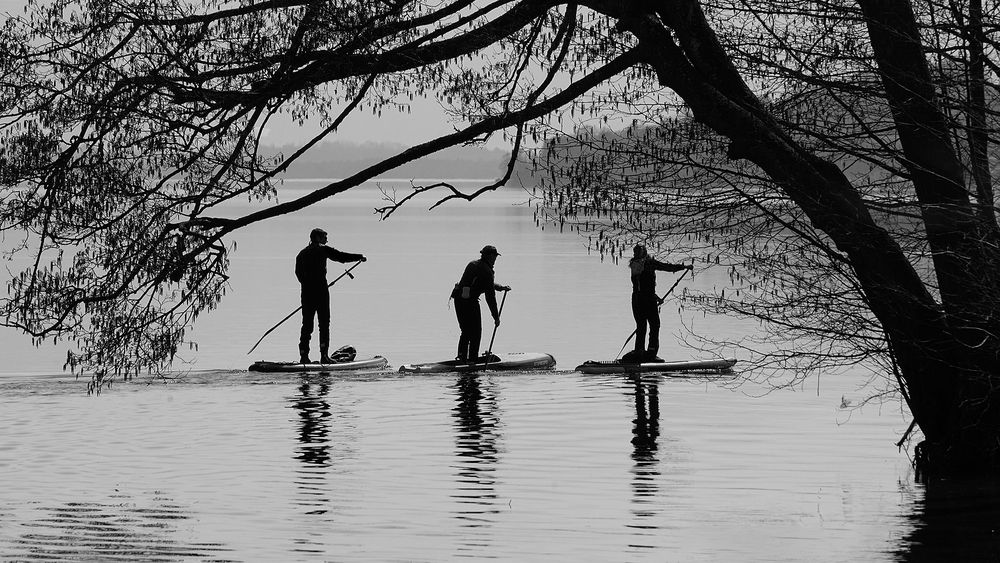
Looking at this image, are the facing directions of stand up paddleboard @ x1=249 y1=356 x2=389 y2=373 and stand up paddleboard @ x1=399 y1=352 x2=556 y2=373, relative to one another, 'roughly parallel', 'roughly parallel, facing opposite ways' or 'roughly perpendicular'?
roughly parallel

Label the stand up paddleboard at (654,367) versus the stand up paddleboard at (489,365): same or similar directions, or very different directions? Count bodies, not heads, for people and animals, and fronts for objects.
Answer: same or similar directions

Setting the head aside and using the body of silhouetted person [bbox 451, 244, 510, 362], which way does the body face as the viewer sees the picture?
to the viewer's right

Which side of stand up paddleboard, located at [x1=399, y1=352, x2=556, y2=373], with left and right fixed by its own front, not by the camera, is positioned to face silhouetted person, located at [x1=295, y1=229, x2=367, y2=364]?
back

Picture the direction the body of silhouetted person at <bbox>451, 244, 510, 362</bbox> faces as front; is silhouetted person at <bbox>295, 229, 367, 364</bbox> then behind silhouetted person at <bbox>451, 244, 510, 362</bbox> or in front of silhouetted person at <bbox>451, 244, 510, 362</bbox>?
behind

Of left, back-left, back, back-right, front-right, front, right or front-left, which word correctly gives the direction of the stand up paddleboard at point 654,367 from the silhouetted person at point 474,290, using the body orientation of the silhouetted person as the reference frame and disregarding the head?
front

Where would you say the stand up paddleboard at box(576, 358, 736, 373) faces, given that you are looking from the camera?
facing to the right of the viewer

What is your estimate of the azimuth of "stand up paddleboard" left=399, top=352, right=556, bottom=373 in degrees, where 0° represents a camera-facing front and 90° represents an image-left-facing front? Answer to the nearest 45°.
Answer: approximately 270°

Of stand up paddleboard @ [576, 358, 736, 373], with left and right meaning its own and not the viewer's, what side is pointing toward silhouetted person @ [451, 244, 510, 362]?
back

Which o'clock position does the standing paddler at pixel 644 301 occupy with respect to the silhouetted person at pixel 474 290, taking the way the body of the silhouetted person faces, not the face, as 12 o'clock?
The standing paddler is roughly at 12 o'clock from the silhouetted person.

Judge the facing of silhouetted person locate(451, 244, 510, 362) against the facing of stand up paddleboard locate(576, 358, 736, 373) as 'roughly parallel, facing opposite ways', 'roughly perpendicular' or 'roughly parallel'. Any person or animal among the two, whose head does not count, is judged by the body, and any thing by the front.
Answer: roughly parallel

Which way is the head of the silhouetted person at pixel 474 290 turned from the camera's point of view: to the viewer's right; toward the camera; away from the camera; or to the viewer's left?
to the viewer's right

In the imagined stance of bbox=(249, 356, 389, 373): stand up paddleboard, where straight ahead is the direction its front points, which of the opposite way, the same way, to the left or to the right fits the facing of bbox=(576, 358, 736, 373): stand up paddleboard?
the same way

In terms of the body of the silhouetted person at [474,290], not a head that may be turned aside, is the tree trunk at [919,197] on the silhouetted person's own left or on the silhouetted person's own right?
on the silhouetted person's own right

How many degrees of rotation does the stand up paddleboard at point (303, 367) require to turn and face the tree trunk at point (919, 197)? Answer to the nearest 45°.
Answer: approximately 45° to its right

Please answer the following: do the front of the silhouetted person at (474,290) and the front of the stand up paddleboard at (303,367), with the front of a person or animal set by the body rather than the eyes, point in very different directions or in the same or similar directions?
same or similar directions

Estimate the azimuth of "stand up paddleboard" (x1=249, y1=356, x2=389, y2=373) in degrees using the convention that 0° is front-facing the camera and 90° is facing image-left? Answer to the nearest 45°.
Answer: approximately 270°

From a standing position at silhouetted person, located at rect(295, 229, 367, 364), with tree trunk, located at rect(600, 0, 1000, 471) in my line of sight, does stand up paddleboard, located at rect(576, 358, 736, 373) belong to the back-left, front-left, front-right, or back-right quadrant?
front-left

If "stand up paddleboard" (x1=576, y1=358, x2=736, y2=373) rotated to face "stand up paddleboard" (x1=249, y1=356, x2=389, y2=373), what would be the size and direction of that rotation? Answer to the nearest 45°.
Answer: approximately 180°
